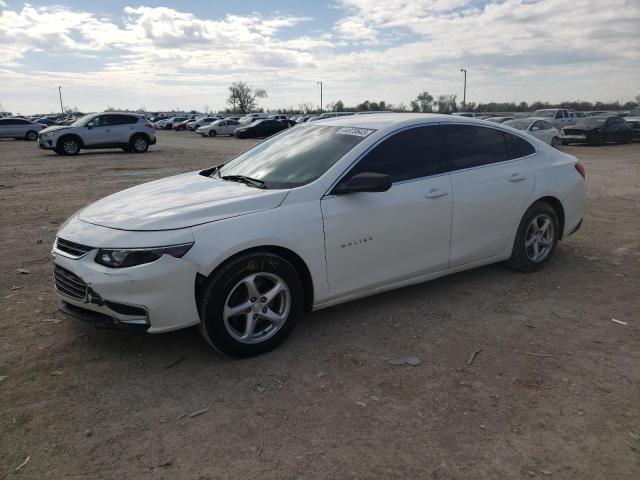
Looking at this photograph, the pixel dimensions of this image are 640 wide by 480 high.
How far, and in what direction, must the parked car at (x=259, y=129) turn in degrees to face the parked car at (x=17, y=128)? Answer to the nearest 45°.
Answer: approximately 45° to its right

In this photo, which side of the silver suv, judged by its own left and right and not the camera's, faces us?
left

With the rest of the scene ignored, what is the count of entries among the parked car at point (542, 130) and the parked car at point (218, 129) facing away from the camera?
0

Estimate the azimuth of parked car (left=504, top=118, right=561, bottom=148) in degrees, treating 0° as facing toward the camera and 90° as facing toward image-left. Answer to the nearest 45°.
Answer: approximately 45°

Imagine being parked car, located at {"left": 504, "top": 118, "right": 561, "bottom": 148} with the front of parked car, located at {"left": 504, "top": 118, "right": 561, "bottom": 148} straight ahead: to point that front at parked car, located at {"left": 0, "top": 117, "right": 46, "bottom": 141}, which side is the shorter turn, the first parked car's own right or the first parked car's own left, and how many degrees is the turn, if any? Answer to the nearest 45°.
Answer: approximately 45° to the first parked car's own right

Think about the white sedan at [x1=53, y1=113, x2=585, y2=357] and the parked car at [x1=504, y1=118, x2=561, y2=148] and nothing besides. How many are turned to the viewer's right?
0

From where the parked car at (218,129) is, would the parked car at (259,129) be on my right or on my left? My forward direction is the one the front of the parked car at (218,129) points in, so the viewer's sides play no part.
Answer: on my left

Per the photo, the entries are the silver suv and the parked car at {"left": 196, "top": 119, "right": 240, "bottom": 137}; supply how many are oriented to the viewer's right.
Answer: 0

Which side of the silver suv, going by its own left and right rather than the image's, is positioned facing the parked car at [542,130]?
back

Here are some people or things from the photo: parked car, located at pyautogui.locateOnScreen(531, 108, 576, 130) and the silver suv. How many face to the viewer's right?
0

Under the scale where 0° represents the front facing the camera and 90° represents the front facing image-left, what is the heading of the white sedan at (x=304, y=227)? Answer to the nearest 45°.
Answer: approximately 45°

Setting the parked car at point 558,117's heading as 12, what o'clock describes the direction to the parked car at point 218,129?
the parked car at point 218,129 is roughly at 2 o'clock from the parked car at point 558,117.
